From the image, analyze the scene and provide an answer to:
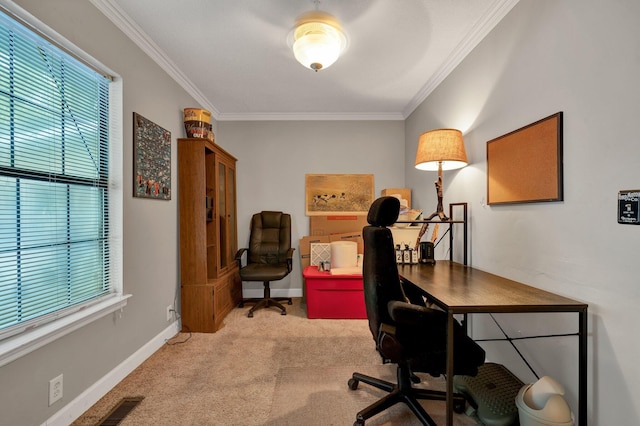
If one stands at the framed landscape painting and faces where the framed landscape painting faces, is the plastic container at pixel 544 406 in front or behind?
in front

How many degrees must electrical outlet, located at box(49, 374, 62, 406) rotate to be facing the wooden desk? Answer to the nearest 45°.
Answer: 0° — it already faces it

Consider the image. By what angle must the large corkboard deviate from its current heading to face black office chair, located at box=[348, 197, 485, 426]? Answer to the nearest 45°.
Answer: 0° — it already faces it

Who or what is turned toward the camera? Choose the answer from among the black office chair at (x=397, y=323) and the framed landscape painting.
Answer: the framed landscape painting

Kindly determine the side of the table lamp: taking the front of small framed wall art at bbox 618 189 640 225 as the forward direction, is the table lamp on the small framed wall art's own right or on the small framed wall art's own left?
on the small framed wall art's own right

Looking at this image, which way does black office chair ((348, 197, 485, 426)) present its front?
to the viewer's right

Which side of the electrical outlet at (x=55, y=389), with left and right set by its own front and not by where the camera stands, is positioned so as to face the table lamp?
front

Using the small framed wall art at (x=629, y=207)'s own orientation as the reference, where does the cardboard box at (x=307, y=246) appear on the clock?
The cardboard box is roughly at 2 o'clock from the small framed wall art.

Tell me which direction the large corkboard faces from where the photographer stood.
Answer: facing the viewer and to the left of the viewer

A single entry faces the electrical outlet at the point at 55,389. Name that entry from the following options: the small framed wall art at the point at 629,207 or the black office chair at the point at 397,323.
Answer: the small framed wall art

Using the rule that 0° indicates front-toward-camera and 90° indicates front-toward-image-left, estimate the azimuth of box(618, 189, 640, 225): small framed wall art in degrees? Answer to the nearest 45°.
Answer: approximately 45°

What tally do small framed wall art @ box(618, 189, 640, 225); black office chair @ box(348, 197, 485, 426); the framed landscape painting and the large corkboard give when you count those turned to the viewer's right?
1

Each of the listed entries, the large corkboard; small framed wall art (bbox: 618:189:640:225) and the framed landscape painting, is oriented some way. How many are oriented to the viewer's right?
0

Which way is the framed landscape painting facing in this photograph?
toward the camera

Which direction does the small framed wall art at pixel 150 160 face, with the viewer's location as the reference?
facing the viewer and to the right of the viewer

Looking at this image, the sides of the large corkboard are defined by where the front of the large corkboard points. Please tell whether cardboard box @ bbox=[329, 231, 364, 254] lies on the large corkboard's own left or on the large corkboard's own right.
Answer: on the large corkboard's own right

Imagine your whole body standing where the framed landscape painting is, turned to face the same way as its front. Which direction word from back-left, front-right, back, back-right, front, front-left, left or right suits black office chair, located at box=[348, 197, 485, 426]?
front

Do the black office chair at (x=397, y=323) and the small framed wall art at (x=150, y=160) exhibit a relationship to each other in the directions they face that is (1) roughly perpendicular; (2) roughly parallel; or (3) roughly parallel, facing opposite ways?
roughly parallel

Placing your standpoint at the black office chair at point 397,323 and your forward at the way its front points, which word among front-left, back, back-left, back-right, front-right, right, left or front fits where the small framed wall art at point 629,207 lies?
front
